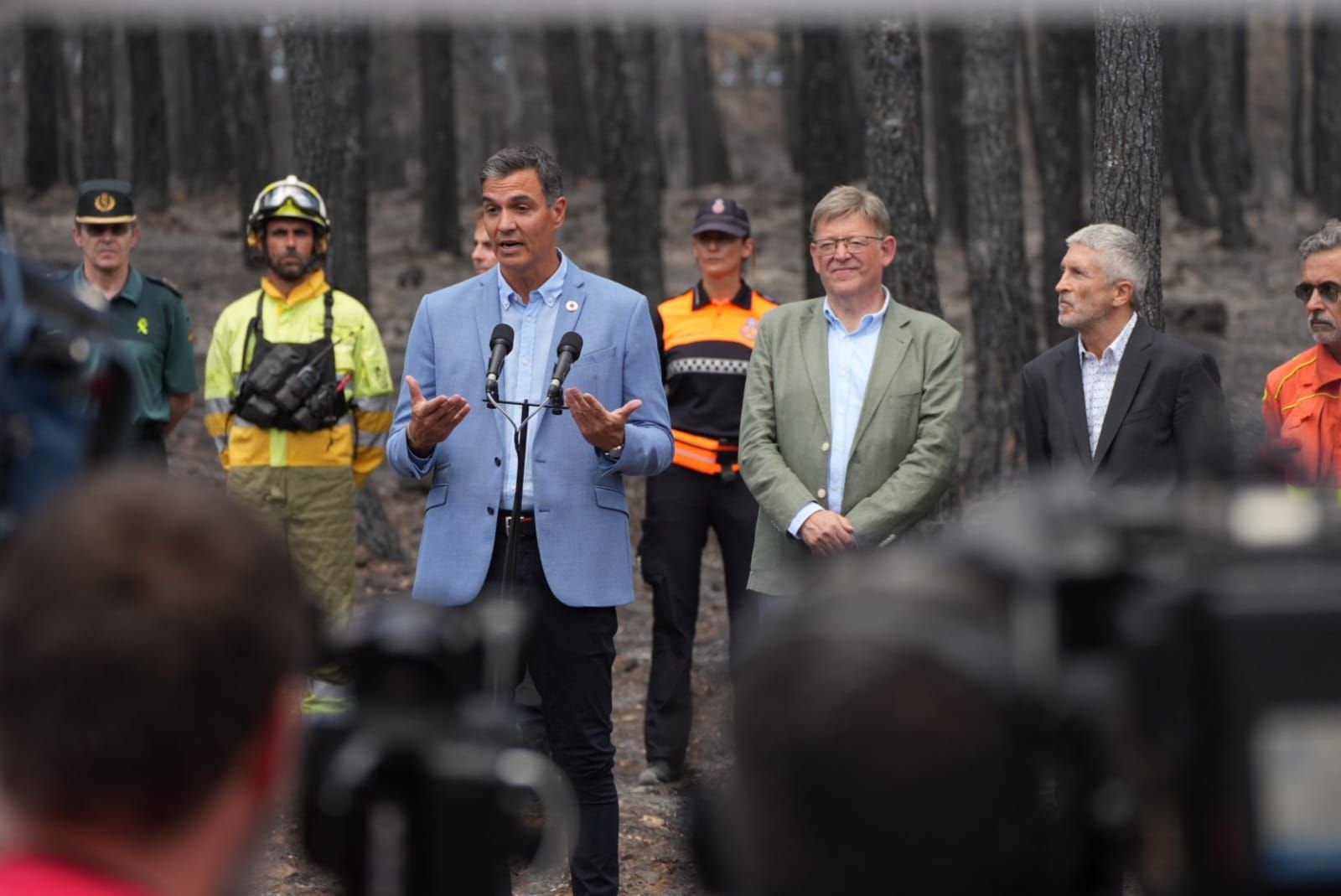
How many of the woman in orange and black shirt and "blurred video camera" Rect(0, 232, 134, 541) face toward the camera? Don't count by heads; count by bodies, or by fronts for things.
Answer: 1

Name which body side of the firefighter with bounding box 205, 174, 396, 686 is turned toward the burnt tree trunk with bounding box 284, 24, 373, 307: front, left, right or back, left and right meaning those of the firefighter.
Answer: back

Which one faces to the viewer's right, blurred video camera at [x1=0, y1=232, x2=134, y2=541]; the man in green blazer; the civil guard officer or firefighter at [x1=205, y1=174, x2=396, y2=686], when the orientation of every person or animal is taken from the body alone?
the blurred video camera

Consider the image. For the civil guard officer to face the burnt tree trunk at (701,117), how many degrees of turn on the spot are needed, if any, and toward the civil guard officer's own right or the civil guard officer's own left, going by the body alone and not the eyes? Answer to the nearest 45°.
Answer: approximately 135° to the civil guard officer's own left

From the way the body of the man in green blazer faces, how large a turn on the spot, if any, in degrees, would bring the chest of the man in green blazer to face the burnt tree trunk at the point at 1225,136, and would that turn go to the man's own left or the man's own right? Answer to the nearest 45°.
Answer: approximately 180°

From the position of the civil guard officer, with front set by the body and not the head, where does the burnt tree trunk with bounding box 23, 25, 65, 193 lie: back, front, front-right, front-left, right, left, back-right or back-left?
back
